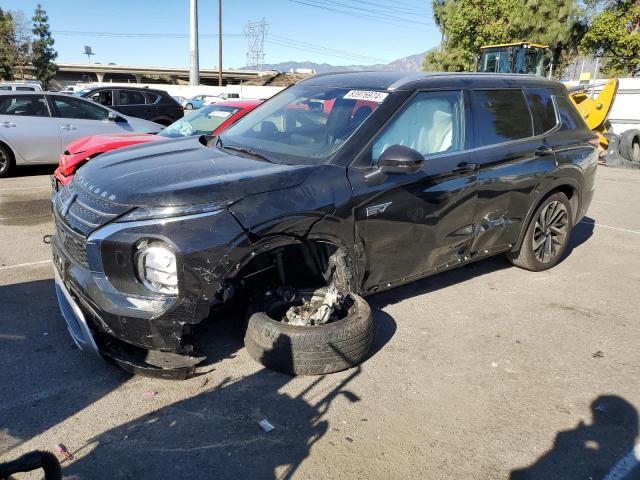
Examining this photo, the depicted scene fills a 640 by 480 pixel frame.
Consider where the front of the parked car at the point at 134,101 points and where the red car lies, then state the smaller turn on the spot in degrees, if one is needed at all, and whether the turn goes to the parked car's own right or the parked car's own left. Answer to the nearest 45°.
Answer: approximately 90° to the parked car's own left

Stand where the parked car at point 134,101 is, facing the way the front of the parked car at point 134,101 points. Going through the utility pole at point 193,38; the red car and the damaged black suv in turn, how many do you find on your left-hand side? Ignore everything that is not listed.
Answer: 2

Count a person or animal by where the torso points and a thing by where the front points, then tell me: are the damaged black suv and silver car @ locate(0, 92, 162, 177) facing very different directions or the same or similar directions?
very different directions

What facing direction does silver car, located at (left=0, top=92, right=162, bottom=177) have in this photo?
to the viewer's right

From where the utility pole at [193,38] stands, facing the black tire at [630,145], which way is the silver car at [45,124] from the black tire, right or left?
right

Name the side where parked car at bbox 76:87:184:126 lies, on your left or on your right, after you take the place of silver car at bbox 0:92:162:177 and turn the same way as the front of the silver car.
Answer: on your left

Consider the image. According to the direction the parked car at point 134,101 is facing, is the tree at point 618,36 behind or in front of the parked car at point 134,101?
behind

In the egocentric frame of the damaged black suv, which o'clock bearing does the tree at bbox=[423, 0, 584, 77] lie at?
The tree is roughly at 5 o'clock from the damaged black suv.

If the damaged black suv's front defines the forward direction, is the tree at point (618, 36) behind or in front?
behind
